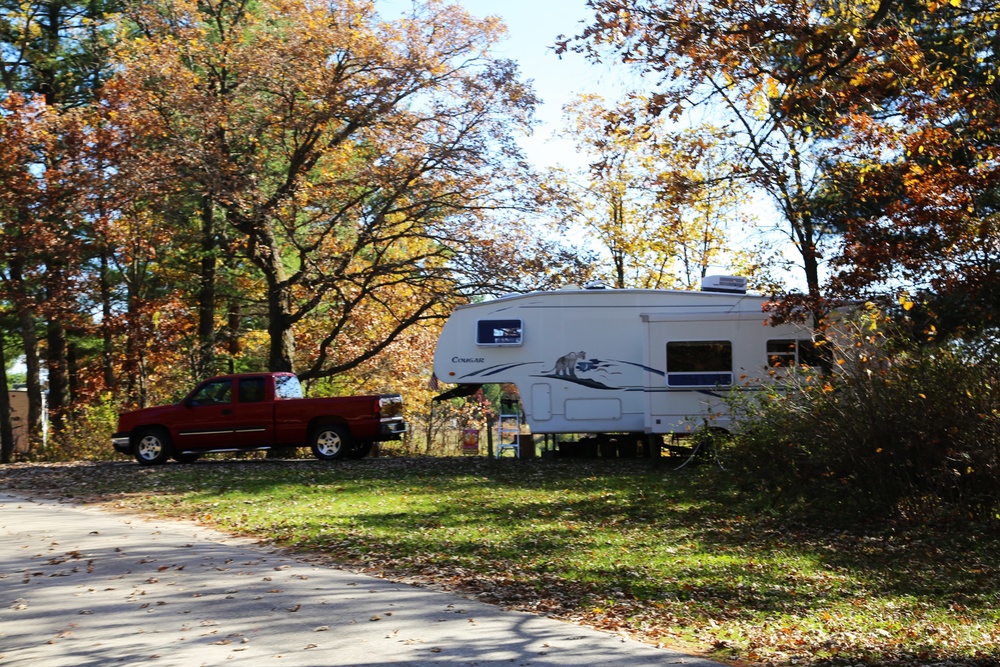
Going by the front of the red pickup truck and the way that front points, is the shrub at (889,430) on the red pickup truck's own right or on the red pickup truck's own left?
on the red pickup truck's own left

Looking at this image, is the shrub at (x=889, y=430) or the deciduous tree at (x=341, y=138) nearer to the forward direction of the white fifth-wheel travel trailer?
the deciduous tree

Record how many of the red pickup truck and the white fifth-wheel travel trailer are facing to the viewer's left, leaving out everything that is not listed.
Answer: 2

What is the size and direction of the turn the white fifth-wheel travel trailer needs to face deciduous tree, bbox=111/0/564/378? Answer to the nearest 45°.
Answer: approximately 45° to its right

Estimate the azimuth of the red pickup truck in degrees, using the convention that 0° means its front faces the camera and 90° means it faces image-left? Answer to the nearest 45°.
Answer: approximately 90°

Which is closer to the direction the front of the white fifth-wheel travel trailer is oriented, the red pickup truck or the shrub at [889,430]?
the red pickup truck

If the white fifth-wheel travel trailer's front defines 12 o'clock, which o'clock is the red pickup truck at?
The red pickup truck is roughly at 12 o'clock from the white fifth-wheel travel trailer.

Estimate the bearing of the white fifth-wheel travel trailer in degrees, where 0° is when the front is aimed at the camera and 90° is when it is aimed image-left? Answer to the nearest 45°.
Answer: approximately 90°

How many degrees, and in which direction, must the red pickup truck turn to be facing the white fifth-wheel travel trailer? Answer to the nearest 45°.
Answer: approximately 180°
